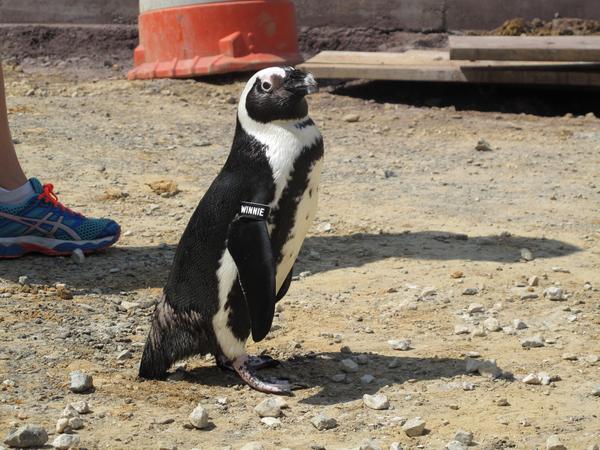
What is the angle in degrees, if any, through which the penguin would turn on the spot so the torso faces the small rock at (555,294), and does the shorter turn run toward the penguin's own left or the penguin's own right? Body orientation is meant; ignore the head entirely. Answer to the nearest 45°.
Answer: approximately 45° to the penguin's own left

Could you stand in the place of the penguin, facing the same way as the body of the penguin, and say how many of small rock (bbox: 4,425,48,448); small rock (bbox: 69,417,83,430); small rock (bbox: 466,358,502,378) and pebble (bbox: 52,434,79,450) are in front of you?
1

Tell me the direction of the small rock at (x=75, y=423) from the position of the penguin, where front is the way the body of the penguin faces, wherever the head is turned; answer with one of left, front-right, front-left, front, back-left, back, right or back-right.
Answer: back-right

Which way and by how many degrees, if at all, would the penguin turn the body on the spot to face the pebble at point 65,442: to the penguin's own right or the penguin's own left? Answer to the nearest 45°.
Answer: approximately 135° to the penguin's own right

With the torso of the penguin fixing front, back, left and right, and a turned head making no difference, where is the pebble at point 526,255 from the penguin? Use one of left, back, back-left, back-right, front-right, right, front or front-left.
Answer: front-left

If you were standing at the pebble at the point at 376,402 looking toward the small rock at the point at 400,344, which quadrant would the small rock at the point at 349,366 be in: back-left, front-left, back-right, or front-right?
front-left

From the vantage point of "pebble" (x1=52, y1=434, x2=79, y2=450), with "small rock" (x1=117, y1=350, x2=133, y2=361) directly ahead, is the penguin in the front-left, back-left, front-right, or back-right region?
front-right

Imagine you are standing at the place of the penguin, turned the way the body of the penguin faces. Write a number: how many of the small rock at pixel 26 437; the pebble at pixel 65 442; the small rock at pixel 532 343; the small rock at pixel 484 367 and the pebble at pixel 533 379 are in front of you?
3

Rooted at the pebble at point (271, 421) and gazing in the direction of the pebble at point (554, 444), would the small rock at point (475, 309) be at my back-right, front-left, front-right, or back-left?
front-left

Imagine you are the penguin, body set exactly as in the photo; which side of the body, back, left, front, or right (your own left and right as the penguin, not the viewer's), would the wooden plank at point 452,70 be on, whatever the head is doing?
left

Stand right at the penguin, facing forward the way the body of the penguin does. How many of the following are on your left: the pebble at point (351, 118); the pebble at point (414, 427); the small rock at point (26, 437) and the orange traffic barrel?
2

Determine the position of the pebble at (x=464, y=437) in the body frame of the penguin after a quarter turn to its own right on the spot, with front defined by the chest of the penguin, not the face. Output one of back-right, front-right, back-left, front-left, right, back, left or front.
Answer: front-left

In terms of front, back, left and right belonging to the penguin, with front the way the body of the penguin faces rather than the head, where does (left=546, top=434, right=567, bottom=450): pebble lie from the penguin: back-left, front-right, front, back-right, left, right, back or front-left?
front-right

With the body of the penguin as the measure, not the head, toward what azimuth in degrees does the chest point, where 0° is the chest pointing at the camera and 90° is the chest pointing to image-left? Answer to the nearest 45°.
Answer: approximately 270°

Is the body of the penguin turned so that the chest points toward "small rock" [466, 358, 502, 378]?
yes

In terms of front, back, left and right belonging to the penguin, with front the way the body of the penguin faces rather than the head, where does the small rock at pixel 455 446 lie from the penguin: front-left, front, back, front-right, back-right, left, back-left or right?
front-right

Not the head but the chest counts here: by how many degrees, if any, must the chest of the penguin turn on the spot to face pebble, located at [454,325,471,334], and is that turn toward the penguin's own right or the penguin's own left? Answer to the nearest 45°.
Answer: approximately 45° to the penguin's own left
